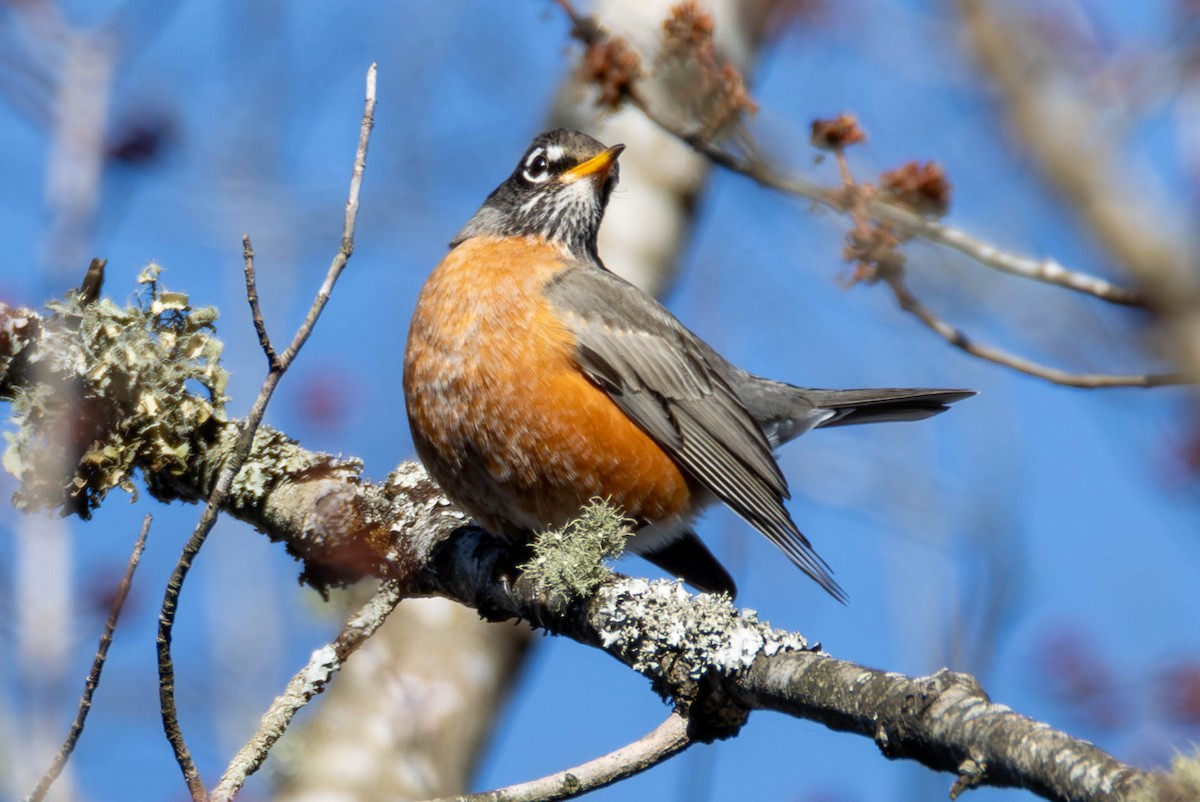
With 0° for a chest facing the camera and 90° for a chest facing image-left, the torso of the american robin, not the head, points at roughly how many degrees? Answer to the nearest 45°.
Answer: approximately 45°
